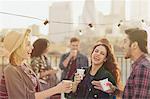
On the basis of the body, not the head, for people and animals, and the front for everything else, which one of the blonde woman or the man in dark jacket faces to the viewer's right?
the blonde woman

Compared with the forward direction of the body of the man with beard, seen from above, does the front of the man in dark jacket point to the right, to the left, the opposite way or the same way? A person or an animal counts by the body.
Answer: to the left

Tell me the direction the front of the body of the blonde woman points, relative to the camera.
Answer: to the viewer's right

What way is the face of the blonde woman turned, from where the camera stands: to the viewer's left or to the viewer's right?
to the viewer's right

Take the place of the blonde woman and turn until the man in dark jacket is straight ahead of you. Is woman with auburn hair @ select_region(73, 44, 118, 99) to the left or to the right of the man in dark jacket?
right

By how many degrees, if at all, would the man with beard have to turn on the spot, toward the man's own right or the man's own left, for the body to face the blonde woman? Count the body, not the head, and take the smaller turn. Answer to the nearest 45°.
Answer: approximately 45° to the man's own left

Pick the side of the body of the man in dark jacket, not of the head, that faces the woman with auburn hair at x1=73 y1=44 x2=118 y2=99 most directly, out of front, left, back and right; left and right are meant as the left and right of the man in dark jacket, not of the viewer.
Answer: front

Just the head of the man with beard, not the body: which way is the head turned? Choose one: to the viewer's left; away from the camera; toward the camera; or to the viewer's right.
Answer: to the viewer's left

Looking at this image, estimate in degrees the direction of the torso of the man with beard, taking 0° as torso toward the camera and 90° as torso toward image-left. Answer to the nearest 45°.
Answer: approximately 90°

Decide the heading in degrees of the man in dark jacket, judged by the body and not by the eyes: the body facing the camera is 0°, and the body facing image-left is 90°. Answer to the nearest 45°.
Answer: approximately 0°

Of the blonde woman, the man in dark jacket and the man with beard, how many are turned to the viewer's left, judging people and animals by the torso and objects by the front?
1
